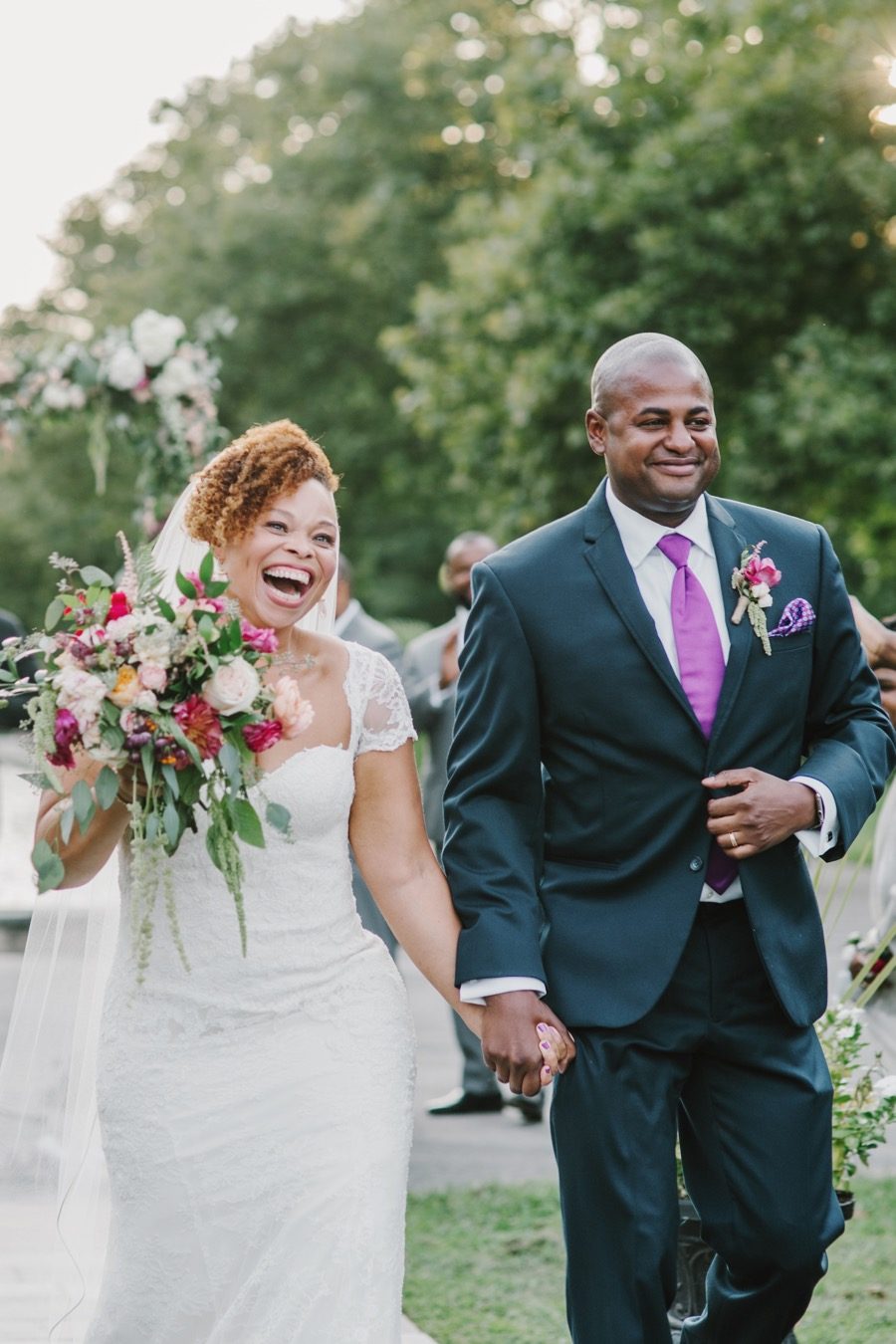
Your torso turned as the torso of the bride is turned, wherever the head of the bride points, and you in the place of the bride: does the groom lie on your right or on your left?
on your left

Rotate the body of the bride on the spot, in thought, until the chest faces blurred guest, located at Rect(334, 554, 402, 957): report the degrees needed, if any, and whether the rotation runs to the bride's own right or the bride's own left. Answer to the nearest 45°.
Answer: approximately 180°

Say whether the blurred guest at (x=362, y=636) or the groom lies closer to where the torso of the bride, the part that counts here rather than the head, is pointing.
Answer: the groom

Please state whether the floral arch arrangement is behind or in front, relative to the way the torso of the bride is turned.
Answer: behind

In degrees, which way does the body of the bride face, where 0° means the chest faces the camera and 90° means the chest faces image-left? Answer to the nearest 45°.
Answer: approximately 0°

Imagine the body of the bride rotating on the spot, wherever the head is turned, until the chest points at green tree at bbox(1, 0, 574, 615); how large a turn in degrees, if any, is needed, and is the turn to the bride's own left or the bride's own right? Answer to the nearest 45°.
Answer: approximately 180°

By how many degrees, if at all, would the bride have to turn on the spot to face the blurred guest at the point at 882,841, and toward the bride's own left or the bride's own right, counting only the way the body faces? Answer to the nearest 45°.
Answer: approximately 135° to the bride's own left

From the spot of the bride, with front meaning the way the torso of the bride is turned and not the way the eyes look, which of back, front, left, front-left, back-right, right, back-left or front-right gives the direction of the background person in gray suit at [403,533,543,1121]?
back
